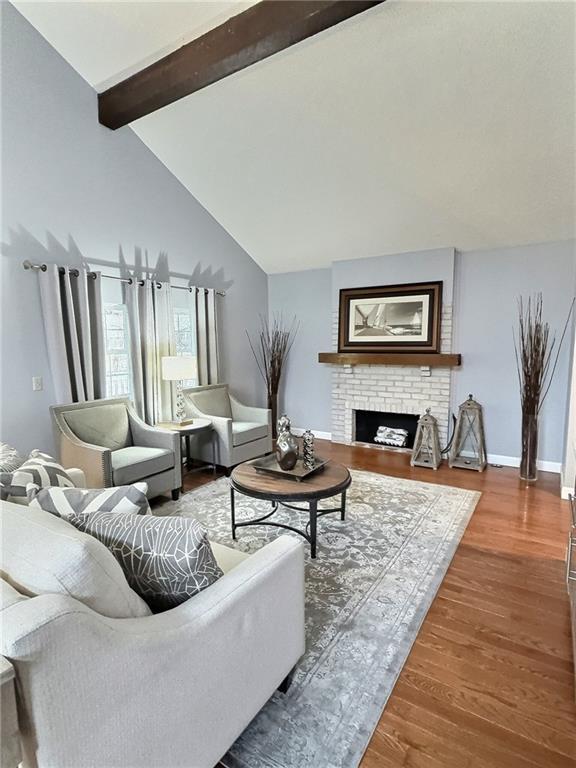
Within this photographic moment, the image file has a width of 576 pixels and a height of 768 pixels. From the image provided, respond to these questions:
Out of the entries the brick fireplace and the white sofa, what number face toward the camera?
1

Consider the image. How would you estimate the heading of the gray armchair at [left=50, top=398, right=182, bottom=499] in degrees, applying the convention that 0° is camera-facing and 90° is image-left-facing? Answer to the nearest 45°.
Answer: approximately 315°

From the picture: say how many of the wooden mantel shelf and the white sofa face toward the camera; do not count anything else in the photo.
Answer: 1

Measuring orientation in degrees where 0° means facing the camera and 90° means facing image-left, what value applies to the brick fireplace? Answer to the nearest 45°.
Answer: approximately 0°

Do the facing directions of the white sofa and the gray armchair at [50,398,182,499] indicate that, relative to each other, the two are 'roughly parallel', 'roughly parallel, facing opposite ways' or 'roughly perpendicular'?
roughly perpendicular

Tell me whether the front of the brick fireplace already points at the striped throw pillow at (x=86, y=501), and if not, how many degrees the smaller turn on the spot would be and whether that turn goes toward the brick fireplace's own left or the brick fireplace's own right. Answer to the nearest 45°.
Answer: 0° — it already faces it
